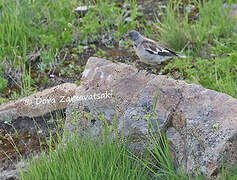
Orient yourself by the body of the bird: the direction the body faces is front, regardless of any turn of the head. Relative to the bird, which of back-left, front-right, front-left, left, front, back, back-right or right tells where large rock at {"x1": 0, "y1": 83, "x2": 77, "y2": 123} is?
front-left

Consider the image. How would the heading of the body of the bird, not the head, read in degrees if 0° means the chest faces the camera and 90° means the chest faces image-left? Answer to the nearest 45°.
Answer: approximately 90°

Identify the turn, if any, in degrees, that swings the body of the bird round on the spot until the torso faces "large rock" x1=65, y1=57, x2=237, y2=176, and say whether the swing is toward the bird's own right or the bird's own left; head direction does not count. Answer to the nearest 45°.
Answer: approximately 90° to the bird's own left
